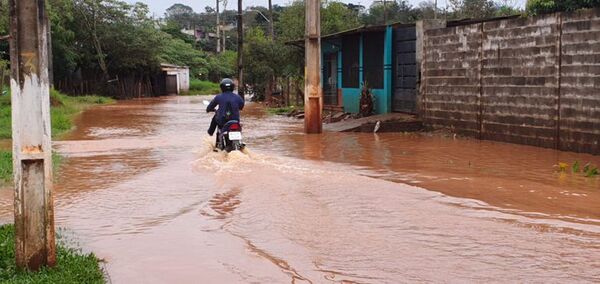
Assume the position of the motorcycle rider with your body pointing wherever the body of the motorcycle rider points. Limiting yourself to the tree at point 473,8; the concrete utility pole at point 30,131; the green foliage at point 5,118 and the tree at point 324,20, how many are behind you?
1

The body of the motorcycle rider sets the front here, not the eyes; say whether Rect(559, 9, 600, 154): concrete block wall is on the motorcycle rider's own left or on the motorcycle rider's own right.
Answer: on the motorcycle rider's own right

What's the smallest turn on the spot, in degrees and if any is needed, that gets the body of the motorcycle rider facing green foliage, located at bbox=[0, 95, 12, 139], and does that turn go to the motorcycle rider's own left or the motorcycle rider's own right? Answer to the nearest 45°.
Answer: approximately 45° to the motorcycle rider's own left

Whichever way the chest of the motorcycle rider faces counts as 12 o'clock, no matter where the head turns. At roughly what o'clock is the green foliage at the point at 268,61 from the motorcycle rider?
The green foliage is roughly at 12 o'clock from the motorcycle rider.

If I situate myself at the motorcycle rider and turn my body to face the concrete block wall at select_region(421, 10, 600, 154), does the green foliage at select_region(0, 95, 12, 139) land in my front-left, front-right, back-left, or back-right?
back-left

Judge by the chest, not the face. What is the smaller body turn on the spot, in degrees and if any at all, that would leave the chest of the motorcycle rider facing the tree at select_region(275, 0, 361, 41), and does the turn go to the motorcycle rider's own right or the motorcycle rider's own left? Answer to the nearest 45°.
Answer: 0° — they already face it

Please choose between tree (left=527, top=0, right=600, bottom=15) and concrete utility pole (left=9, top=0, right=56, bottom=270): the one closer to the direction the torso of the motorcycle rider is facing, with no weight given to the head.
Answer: the tree

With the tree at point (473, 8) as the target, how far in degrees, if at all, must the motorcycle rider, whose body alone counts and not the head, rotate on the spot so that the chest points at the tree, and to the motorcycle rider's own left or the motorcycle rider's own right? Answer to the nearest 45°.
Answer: approximately 45° to the motorcycle rider's own right

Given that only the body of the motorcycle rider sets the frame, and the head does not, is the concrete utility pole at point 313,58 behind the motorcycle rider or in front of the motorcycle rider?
in front

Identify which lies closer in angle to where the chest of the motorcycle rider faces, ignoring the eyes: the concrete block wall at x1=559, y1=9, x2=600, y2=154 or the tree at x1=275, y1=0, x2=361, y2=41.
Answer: the tree

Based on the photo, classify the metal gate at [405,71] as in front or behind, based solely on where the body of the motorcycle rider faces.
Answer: in front

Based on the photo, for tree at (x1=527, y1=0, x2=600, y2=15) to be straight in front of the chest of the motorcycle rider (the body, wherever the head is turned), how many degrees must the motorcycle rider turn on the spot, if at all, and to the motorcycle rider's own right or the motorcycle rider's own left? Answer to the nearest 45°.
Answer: approximately 90° to the motorcycle rider's own right

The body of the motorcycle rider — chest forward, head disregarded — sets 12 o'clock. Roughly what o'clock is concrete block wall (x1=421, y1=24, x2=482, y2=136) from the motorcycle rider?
The concrete block wall is roughly at 2 o'clock from the motorcycle rider.

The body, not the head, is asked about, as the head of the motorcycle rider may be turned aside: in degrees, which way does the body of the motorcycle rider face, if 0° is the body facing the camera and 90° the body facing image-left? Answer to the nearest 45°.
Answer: approximately 180°
